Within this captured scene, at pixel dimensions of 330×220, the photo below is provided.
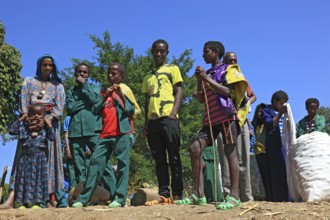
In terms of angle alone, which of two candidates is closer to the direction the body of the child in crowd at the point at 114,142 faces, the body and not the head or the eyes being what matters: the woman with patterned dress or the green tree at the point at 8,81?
the woman with patterned dress

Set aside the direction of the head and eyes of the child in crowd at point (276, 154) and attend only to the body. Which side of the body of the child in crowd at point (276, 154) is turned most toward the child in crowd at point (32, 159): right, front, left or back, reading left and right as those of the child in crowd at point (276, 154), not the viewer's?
right

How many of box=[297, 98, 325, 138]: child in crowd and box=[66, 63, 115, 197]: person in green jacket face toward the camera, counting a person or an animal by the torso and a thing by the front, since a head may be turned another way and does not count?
2

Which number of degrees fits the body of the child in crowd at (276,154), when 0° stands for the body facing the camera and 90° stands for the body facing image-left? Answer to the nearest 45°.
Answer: approximately 315°

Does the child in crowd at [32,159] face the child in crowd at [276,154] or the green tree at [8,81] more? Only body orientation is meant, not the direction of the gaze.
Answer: the child in crowd

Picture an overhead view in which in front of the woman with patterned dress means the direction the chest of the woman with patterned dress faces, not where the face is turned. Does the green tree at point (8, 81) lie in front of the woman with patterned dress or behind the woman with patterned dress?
behind

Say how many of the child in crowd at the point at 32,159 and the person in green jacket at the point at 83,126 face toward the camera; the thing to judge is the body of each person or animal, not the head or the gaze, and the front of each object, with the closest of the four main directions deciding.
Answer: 2

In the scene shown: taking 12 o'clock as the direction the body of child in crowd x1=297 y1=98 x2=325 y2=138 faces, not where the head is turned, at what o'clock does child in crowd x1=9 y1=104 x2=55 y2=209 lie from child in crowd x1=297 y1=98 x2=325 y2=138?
child in crowd x1=9 y1=104 x2=55 y2=209 is roughly at 2 o'clock from child in crowd x1=297 y1=98 x2=325 y2=138.

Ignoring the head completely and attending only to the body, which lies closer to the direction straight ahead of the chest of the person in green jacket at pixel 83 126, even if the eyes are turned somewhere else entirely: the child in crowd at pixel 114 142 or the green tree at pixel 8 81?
the child in crowd
